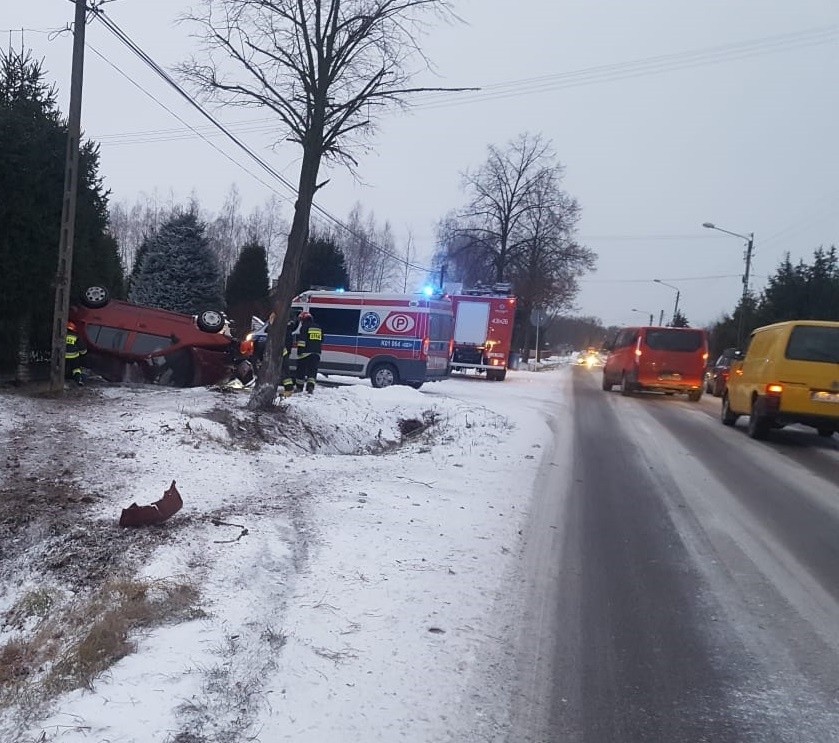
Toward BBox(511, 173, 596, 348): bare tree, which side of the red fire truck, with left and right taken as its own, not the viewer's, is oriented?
front

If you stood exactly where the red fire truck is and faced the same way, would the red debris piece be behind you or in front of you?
behind

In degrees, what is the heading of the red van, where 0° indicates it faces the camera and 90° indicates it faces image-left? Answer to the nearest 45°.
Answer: approximately 135°

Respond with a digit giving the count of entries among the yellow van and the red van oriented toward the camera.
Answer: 0

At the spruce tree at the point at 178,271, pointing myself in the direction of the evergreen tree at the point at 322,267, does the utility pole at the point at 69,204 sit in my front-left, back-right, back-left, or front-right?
back-right

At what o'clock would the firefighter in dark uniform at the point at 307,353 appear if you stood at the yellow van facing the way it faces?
The firefighter in dark uniform is roughly at 10 o'clock from the yellow van.

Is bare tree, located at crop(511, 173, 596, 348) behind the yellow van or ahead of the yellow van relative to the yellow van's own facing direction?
ahead

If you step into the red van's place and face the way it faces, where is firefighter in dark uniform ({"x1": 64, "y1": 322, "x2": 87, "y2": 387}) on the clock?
The firefighter in dark uniform is roughly at 9 o'clock from the red van.

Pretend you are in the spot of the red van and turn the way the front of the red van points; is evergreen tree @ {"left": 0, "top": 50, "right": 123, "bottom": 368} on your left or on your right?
on your left

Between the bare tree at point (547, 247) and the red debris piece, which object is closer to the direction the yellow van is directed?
the bare tree

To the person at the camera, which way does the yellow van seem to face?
facing away from the viewer and to the left of the viewer

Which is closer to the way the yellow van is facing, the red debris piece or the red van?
the red van

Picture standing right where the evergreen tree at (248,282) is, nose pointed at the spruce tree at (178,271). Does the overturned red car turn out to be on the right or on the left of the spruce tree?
left

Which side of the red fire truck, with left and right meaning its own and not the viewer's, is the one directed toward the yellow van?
back
